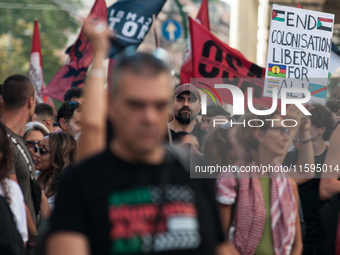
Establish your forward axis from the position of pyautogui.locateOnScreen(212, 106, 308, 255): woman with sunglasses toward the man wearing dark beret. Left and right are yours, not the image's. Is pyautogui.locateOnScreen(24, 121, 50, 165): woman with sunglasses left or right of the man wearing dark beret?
left

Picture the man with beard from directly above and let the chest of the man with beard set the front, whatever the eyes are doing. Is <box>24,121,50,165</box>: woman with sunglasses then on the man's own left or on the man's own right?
on the man's own right

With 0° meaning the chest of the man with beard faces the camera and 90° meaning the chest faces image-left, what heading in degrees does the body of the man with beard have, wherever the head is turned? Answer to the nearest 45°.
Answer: approximately 0°

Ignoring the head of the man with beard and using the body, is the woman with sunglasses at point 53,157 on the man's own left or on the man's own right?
on the man's own right

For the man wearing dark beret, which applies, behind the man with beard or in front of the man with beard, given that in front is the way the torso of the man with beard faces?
behind

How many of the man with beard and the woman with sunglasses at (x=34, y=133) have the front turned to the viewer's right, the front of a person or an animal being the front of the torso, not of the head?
0

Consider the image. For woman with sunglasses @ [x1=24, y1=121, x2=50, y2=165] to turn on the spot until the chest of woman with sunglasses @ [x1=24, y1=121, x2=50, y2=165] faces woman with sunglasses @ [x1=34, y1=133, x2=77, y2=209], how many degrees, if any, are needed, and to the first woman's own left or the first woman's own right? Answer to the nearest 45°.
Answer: approximately 45° to the first woman's own left
